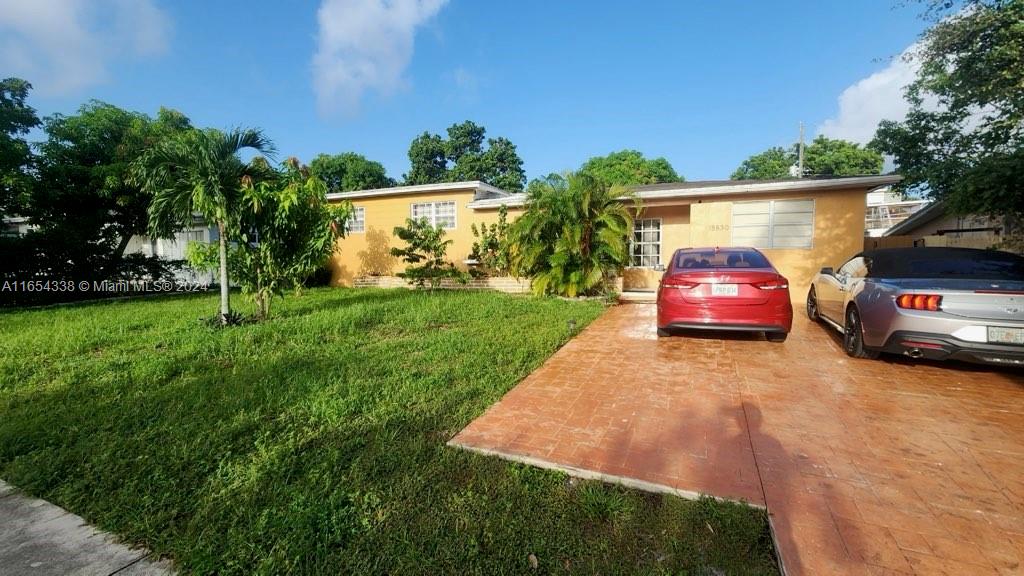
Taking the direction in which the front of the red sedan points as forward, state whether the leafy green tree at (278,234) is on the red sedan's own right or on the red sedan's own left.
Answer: on the red sedan's own left

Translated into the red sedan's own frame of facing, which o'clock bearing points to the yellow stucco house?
The yellow stucco house is roughly at 12 o'clock from the red sedan.

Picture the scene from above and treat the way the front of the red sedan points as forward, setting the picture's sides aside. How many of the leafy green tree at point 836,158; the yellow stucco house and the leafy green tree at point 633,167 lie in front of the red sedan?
3

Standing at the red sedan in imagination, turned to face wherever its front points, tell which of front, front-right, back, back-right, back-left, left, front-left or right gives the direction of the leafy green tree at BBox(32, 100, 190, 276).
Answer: left

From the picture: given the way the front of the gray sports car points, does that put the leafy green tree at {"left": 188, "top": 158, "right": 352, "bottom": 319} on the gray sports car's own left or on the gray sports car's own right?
on the gray sports car's own left

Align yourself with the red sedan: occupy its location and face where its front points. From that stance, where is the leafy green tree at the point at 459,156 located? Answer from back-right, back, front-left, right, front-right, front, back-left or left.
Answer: front-left

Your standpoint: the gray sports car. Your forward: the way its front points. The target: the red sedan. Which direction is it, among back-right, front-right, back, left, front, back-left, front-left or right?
front-left

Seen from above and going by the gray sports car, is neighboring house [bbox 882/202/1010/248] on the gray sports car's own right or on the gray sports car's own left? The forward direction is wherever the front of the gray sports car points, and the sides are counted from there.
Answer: on the gray sports car's own right

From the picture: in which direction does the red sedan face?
away from the camera

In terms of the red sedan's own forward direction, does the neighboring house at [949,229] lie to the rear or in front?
in front

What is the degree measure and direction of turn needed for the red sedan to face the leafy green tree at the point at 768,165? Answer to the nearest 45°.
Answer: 0° — it already faces it

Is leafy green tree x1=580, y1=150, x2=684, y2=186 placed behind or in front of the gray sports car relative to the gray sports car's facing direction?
in front

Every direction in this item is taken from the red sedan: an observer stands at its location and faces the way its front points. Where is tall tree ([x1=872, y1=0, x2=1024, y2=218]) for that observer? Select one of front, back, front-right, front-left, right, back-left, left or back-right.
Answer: front-right

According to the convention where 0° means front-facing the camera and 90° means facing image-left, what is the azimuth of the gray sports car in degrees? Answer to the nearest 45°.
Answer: approximately 135°
